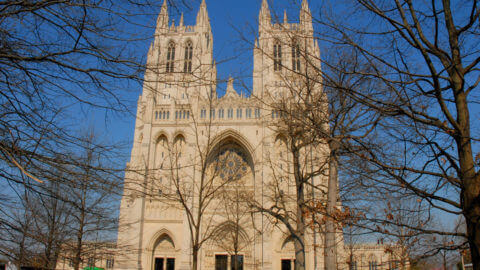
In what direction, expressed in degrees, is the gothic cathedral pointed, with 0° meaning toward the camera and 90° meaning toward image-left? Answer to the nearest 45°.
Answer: approximately 0°
